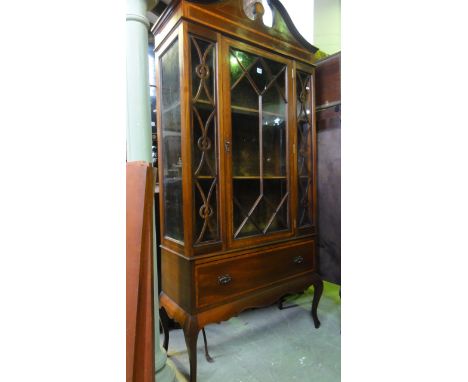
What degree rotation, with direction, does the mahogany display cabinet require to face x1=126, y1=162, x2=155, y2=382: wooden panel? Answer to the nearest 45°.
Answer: approximately 45° to its right

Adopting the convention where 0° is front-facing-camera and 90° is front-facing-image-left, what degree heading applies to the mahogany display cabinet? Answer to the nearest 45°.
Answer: approximately 315°

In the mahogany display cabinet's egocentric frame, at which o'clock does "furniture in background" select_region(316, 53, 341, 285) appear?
The furniture in background is roughly at 9 o'clock from the mahogany display cabinet.
